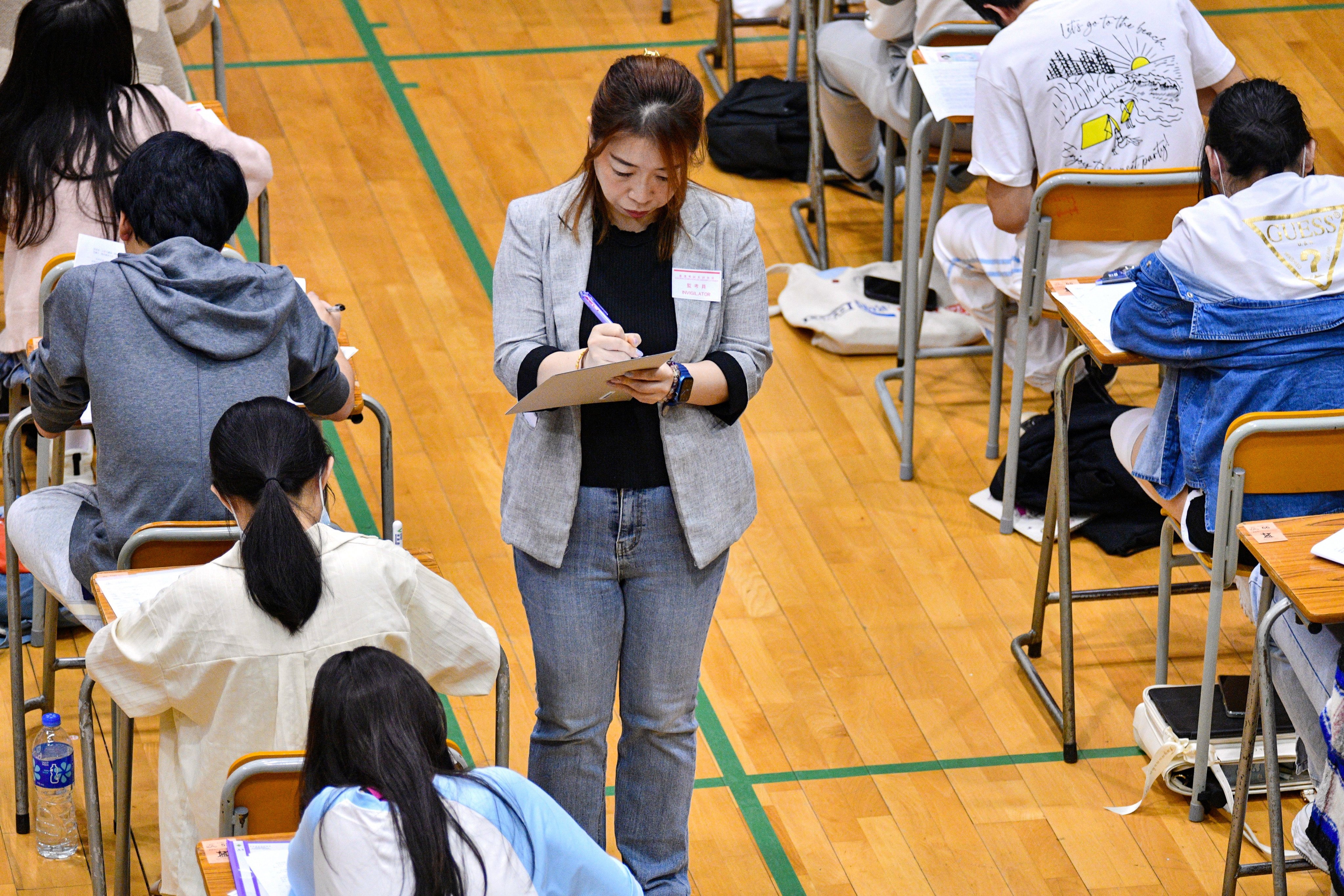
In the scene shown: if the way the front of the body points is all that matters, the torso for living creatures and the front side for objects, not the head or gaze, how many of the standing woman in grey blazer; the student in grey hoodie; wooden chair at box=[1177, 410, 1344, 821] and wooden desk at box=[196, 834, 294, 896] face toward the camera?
2

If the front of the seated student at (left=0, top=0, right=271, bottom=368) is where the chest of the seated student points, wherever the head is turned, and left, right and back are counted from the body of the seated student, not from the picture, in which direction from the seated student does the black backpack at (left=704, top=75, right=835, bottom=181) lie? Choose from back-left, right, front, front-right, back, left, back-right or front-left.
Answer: front-right

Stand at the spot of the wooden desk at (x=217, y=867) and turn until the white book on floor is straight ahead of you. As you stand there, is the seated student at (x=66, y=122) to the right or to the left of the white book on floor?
left

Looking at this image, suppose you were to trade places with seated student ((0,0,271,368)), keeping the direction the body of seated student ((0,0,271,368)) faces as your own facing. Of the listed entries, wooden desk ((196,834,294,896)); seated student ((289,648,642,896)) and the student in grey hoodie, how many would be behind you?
3

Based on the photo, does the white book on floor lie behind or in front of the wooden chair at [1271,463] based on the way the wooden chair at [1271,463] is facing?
in front

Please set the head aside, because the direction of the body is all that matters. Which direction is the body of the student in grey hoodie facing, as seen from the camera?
away from the camera

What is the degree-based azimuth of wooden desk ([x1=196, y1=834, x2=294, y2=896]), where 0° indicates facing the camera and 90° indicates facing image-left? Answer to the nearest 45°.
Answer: approximately 0°

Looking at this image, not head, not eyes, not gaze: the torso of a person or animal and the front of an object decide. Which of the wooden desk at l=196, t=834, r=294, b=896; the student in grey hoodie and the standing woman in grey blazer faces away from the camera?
the student in grey hoodie

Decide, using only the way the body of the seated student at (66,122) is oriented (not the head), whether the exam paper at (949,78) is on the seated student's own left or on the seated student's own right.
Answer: on the seated student's own right

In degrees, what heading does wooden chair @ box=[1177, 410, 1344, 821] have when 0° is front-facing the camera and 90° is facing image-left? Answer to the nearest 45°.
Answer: approximately 180°

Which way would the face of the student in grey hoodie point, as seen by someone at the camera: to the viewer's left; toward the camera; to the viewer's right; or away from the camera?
away from the camera

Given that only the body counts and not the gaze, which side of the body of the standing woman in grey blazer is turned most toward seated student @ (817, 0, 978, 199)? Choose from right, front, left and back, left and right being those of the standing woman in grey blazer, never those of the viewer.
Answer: back

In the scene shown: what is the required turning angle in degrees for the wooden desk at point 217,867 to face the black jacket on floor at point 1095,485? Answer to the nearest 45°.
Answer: approximately 135° to its left

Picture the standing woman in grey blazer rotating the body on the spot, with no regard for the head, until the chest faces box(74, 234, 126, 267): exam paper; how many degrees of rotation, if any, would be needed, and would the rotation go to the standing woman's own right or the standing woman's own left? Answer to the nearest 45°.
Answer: approximately 135° to the standing woman's own right

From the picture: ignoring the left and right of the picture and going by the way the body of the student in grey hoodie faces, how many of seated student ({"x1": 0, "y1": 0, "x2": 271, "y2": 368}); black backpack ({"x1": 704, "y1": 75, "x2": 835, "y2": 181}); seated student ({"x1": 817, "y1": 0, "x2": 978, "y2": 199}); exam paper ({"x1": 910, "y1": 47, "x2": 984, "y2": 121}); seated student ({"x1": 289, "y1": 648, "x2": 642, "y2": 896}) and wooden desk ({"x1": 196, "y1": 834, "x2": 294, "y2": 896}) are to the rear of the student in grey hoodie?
2
